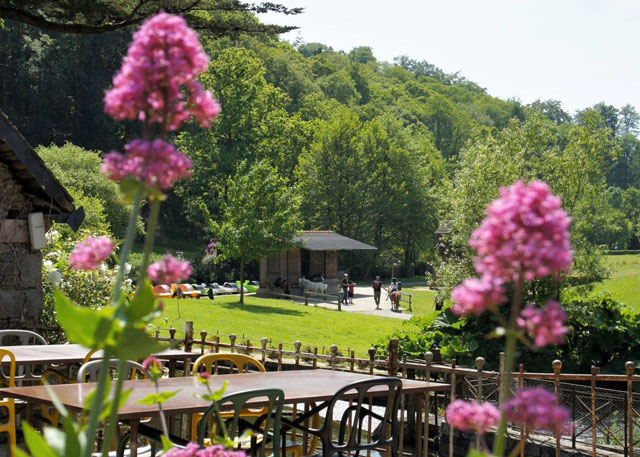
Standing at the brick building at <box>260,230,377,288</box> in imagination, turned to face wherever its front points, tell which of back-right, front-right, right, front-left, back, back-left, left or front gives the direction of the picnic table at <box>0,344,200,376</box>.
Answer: front-right

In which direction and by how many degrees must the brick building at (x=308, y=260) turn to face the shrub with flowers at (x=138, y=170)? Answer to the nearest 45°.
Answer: approximately 45° to its right

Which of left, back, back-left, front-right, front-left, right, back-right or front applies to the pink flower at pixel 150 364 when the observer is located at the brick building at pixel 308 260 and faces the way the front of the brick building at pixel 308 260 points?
front-right

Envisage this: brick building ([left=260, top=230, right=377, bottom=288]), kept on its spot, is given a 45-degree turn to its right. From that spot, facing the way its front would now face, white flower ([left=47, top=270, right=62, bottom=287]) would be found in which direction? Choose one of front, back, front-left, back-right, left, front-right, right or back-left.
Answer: front

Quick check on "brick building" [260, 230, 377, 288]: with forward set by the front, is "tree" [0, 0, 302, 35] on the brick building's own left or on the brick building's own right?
on the brick building's own right

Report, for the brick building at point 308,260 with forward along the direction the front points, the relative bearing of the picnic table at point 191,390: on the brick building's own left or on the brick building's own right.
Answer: on the brick building's own right

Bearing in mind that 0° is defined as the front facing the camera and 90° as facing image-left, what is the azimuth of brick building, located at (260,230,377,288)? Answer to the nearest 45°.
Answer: approximately 315°

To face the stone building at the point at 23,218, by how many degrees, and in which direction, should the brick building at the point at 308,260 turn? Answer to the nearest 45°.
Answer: approximately 45° to its right
